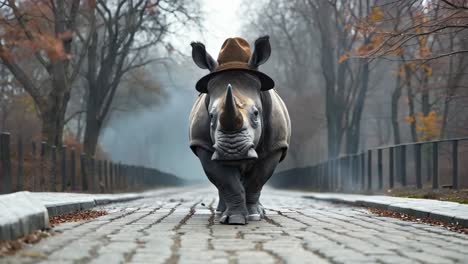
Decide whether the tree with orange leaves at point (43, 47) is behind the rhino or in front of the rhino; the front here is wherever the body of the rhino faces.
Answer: behind

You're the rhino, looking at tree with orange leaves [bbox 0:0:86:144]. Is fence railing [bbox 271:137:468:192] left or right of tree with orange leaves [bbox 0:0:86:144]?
right

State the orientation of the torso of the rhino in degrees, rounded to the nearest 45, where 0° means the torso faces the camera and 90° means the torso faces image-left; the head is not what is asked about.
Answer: approximately 0°

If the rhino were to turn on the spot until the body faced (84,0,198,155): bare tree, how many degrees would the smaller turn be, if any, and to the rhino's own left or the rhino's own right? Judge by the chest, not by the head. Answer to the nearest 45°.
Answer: approximately 180°

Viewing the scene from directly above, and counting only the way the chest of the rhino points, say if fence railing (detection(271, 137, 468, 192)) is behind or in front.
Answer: behind

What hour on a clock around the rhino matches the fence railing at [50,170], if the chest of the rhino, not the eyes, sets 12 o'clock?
The fence railing is roughly at 5 o'clock from the rhino.
